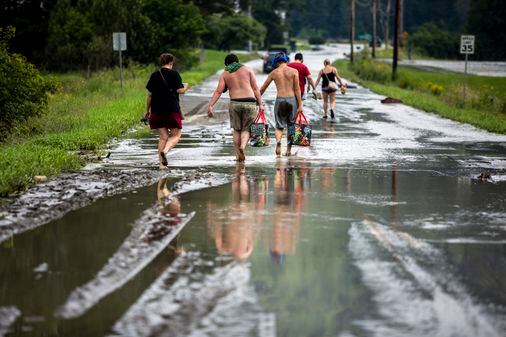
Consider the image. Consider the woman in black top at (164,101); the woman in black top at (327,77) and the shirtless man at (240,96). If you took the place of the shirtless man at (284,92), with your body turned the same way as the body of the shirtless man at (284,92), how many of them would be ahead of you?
1

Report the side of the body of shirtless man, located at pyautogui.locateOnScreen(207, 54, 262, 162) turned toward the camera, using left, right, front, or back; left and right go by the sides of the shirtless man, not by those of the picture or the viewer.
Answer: back

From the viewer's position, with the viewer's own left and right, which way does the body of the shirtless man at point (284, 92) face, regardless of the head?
facing away from the viewer

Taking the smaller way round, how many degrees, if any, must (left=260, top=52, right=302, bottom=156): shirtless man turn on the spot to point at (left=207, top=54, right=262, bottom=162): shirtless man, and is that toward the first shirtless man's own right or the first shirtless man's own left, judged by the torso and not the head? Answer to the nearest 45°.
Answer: approximately 135° to the first shirtless man's own left

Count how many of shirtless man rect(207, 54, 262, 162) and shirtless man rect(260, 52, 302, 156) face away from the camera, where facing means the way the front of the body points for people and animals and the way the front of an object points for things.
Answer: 2
